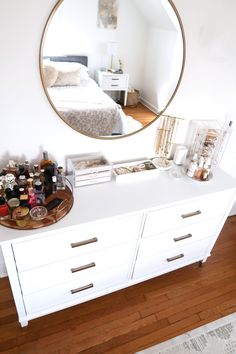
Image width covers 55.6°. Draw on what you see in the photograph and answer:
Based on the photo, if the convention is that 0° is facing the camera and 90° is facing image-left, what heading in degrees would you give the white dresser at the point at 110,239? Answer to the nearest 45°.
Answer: approximately 315°

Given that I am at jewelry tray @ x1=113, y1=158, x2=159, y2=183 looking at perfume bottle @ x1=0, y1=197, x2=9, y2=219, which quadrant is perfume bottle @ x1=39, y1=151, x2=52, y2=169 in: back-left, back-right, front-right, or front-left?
front-right

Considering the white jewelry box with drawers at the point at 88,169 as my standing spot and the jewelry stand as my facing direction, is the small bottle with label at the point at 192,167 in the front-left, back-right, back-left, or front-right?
front-right
